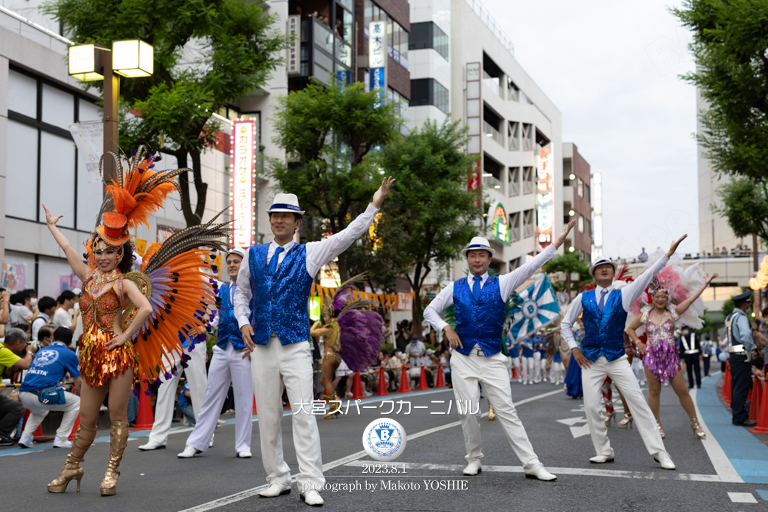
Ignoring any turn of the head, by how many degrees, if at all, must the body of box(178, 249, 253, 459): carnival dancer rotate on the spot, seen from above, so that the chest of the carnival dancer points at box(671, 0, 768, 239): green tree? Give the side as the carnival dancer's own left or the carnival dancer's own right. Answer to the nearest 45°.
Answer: approximately 135° to the carnival dancer's own left

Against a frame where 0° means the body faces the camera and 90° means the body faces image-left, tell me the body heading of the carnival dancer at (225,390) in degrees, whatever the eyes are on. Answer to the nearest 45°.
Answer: approximately 0°

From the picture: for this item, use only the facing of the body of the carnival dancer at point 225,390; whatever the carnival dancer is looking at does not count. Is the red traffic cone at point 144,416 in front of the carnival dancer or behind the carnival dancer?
behind

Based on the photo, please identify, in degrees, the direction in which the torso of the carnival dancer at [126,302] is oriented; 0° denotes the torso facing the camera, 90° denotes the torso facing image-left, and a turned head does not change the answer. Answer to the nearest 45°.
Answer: approximately 45°

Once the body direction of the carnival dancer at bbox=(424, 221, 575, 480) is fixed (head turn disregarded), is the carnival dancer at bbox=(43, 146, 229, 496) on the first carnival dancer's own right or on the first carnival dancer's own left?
on the first carnival dancer's own right

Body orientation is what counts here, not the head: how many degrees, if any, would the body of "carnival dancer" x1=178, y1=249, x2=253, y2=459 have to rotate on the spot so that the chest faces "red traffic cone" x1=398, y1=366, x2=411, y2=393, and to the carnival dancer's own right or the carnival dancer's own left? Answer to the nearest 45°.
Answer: approximately 180°

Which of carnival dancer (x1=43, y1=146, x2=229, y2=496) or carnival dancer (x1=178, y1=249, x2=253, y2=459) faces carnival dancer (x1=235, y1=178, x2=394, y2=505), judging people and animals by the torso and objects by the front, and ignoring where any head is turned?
carnival dancer (x1=178, y1=249, x2=253, y2=459)
